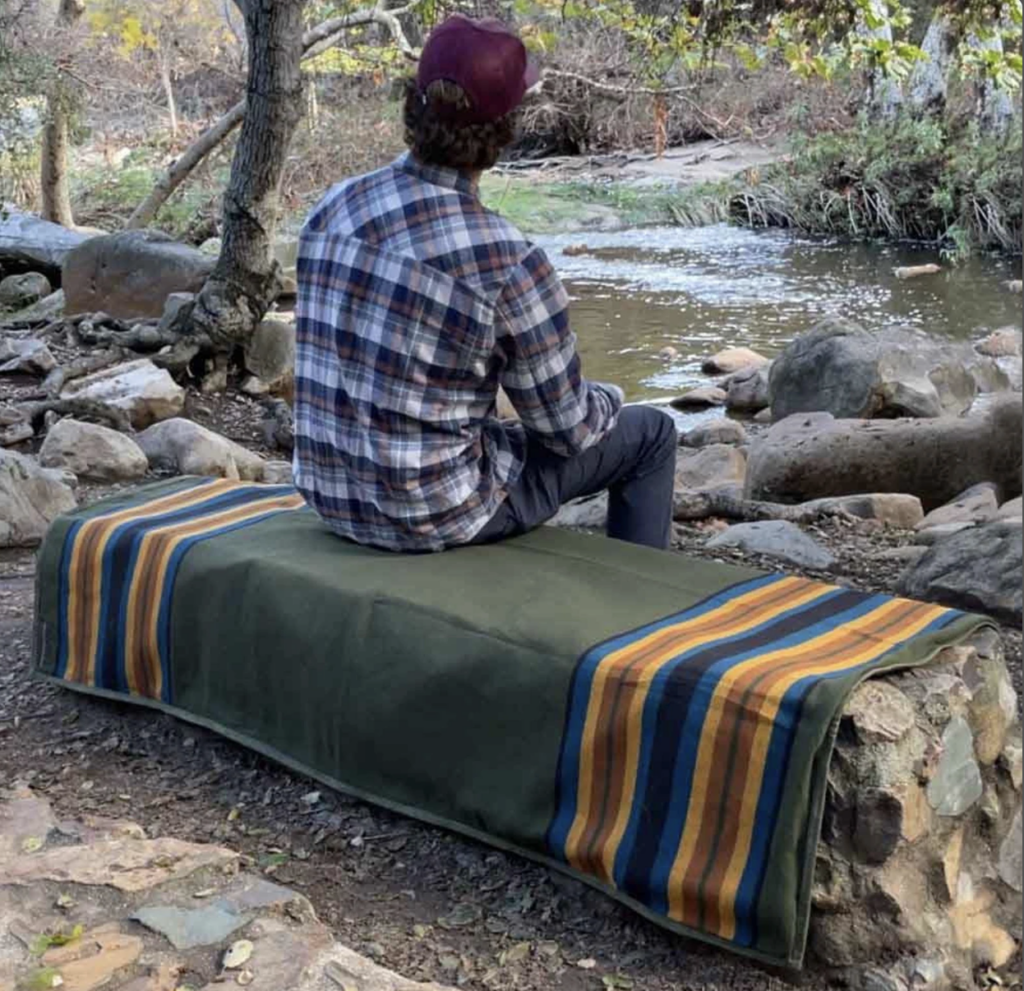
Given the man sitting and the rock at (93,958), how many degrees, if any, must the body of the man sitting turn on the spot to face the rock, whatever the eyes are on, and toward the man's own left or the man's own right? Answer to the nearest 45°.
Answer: approximately 180°

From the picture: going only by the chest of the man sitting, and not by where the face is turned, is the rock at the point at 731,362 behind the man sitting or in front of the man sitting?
in front

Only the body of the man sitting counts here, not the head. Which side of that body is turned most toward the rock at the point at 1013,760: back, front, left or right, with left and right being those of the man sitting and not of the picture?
right

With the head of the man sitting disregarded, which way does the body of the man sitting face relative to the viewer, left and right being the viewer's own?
facing away from the viewer and to the right of the viewer

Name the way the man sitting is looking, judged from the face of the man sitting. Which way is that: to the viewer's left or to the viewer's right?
to the viewer's right

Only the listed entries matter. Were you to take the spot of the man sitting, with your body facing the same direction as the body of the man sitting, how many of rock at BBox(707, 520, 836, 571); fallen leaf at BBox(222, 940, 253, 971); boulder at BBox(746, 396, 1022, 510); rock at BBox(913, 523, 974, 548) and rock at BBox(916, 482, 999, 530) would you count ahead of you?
4

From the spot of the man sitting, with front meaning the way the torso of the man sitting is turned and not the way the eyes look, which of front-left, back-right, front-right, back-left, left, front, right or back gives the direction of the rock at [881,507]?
front

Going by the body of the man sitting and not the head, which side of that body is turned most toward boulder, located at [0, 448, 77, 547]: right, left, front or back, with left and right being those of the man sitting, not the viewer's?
left

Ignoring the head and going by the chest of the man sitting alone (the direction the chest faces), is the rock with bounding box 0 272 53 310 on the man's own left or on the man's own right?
on the man's own left

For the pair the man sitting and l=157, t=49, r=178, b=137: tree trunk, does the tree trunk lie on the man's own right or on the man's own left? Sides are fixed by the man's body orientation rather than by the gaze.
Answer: on the man's own left

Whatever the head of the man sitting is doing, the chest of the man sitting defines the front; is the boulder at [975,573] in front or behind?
in front

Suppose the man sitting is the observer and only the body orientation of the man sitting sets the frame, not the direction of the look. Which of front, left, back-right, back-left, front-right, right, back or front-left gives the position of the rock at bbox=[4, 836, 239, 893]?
back

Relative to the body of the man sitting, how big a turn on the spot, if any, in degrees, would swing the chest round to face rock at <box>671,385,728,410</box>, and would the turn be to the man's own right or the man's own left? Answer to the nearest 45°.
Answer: approximately 45° to the man's own left
